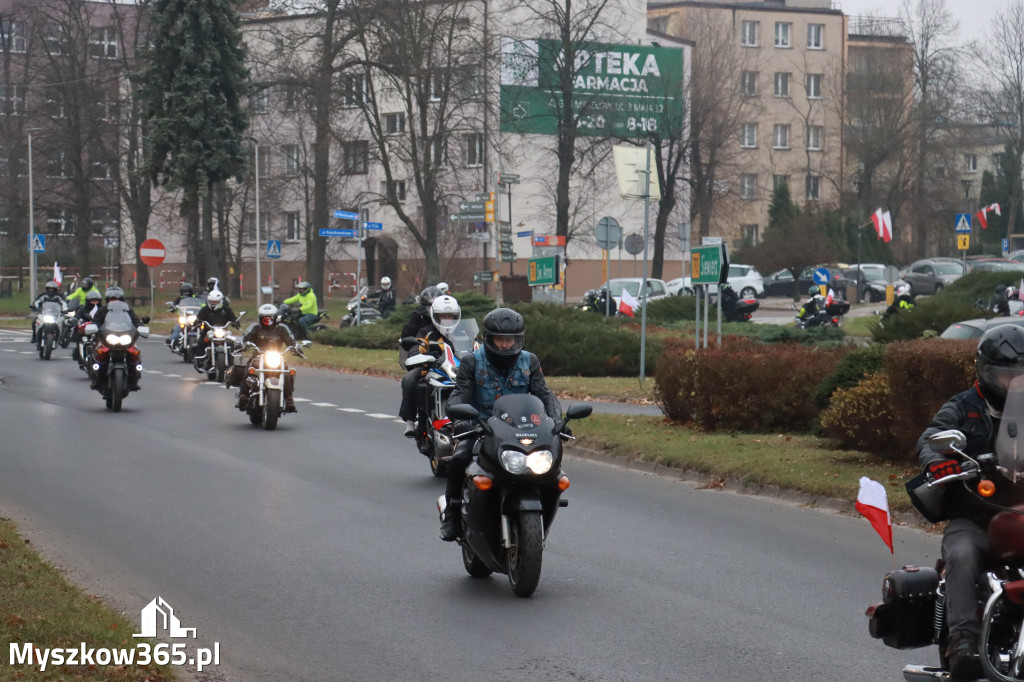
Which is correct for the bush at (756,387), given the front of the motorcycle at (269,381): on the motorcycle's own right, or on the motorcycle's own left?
on the motorcycle's own left

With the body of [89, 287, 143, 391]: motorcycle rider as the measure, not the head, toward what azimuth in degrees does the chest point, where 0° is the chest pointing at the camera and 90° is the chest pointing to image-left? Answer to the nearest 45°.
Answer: approximately 0°

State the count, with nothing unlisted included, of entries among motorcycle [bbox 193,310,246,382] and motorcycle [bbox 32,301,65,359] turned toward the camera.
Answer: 2

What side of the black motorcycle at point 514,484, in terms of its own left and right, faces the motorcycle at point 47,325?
back

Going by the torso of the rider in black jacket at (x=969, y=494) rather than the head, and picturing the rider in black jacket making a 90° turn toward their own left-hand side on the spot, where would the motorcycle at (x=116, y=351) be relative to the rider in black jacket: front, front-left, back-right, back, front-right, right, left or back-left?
left

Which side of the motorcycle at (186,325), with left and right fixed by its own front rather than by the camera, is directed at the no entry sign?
back

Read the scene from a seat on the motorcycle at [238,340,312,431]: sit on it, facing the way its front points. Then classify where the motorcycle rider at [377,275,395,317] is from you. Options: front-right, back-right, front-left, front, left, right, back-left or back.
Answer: back

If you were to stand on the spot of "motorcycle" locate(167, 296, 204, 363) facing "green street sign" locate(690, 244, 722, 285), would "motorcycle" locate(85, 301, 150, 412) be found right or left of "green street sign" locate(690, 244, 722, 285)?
right

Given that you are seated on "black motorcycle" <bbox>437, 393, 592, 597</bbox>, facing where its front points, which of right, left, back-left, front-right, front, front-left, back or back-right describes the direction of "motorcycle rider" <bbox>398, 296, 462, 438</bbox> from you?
back
